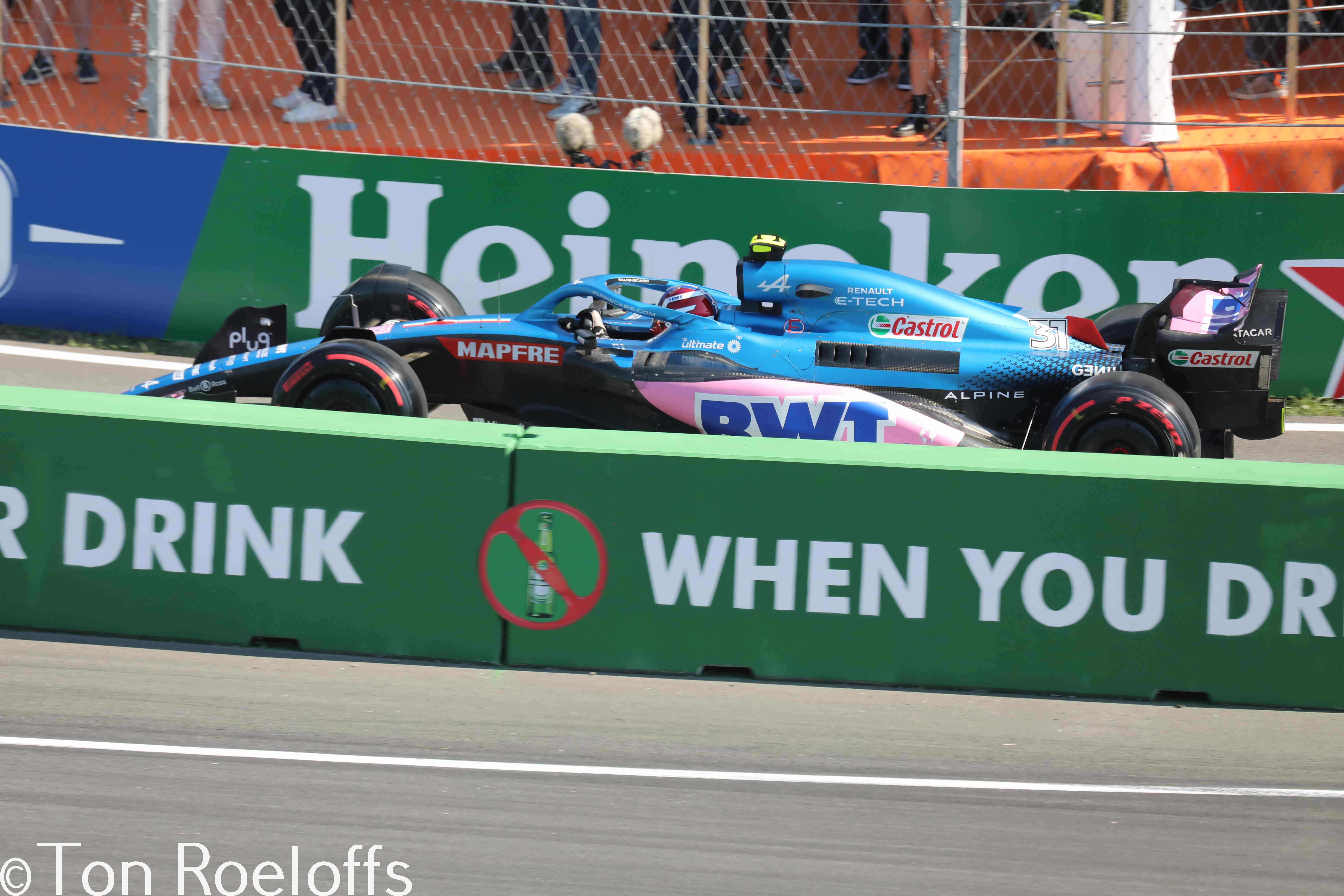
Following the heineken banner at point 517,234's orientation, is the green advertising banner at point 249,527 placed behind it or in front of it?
in front

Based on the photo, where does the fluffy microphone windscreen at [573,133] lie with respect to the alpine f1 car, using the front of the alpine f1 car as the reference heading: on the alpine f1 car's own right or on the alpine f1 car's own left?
on the alpine f1 car's own right

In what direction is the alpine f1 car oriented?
to the viewer's left

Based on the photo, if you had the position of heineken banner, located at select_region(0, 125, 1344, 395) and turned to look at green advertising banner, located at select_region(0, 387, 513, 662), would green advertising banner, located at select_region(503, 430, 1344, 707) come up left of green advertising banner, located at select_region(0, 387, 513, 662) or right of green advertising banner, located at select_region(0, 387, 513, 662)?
left

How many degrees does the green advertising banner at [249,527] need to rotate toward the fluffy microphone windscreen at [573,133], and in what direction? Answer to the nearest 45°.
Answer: approximately 135° to its left

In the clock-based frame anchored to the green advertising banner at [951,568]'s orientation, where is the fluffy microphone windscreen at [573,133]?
The fluffy microphone windscreen is roughly at 5 o'clock from the green advertising banner.

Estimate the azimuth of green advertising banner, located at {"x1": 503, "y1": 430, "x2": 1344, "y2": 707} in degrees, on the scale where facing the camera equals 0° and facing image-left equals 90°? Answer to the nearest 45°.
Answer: approximately 0°

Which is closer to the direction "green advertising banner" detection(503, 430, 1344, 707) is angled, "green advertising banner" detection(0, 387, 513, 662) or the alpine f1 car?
the green advertising banner

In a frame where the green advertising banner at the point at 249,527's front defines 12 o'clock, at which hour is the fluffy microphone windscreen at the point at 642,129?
The fluffy microphone windscreen is roughly at 7 o'clock from the green advertising banner.

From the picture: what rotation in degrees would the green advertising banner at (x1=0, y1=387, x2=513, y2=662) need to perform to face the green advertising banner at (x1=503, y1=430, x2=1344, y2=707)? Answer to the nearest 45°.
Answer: approximately 90° to its left

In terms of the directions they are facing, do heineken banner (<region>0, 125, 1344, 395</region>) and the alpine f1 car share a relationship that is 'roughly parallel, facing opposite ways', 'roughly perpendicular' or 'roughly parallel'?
roughly perpendicular

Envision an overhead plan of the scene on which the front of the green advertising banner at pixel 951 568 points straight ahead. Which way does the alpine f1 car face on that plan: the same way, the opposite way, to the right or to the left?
to the right

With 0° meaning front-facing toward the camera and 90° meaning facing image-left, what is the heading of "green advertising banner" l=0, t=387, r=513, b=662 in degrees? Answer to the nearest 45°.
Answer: approximately 0°
